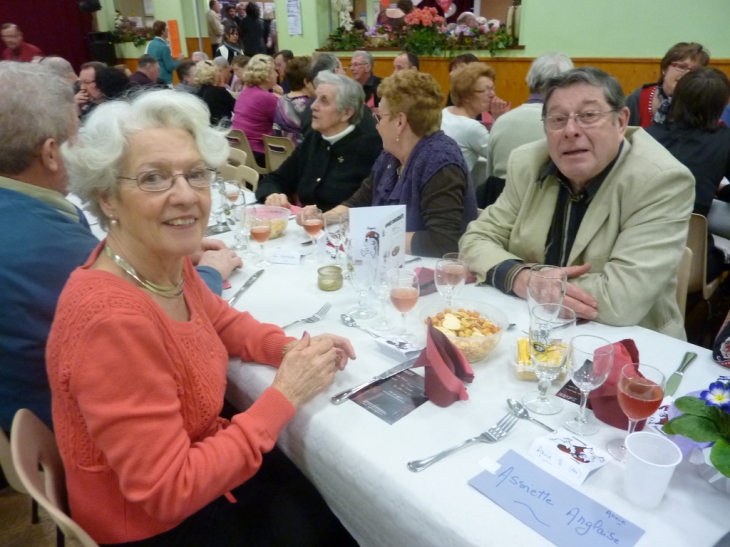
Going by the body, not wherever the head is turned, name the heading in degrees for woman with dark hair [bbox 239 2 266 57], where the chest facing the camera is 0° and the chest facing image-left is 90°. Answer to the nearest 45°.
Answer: approximately 180°

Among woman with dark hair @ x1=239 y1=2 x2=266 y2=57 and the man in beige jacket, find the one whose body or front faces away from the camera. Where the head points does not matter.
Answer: the woman with dark hair

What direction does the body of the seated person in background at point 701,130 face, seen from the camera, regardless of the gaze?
away from the camera

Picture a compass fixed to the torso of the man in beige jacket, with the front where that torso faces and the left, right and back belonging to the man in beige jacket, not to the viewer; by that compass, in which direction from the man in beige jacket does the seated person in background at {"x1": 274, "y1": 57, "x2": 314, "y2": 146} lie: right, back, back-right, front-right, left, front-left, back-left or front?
right

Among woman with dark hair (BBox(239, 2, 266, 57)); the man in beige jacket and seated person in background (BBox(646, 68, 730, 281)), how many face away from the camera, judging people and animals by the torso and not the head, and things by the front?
2

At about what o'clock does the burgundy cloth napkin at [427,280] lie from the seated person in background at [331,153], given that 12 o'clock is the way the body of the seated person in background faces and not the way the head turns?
The burgundy cloth napkin is roughly at 10 o'clock from the seated person in background.

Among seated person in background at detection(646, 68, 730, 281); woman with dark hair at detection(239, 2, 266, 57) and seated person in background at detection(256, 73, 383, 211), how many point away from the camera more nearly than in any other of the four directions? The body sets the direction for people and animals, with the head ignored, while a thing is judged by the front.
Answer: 2

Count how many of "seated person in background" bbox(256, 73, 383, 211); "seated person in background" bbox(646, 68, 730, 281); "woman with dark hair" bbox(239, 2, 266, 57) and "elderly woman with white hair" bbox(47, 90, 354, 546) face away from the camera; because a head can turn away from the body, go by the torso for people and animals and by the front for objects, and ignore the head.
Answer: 2

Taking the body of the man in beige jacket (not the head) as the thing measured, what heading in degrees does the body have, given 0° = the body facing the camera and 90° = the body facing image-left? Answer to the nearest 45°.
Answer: approximately 45°

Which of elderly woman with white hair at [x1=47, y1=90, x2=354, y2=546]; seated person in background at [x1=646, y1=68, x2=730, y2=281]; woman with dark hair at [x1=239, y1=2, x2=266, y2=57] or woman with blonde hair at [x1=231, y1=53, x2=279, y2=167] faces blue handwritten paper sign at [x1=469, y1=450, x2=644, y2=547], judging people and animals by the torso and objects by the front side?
the elderly woman with white hair

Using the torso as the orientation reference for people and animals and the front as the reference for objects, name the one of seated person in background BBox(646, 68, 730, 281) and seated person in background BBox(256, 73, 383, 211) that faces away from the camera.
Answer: seated person in background BBox(646, 68, 730, 281)

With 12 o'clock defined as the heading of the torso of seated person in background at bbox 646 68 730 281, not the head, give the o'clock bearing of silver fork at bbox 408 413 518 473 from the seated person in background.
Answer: The silver fork is roughly at 6 o'clock from the seated person in background.
